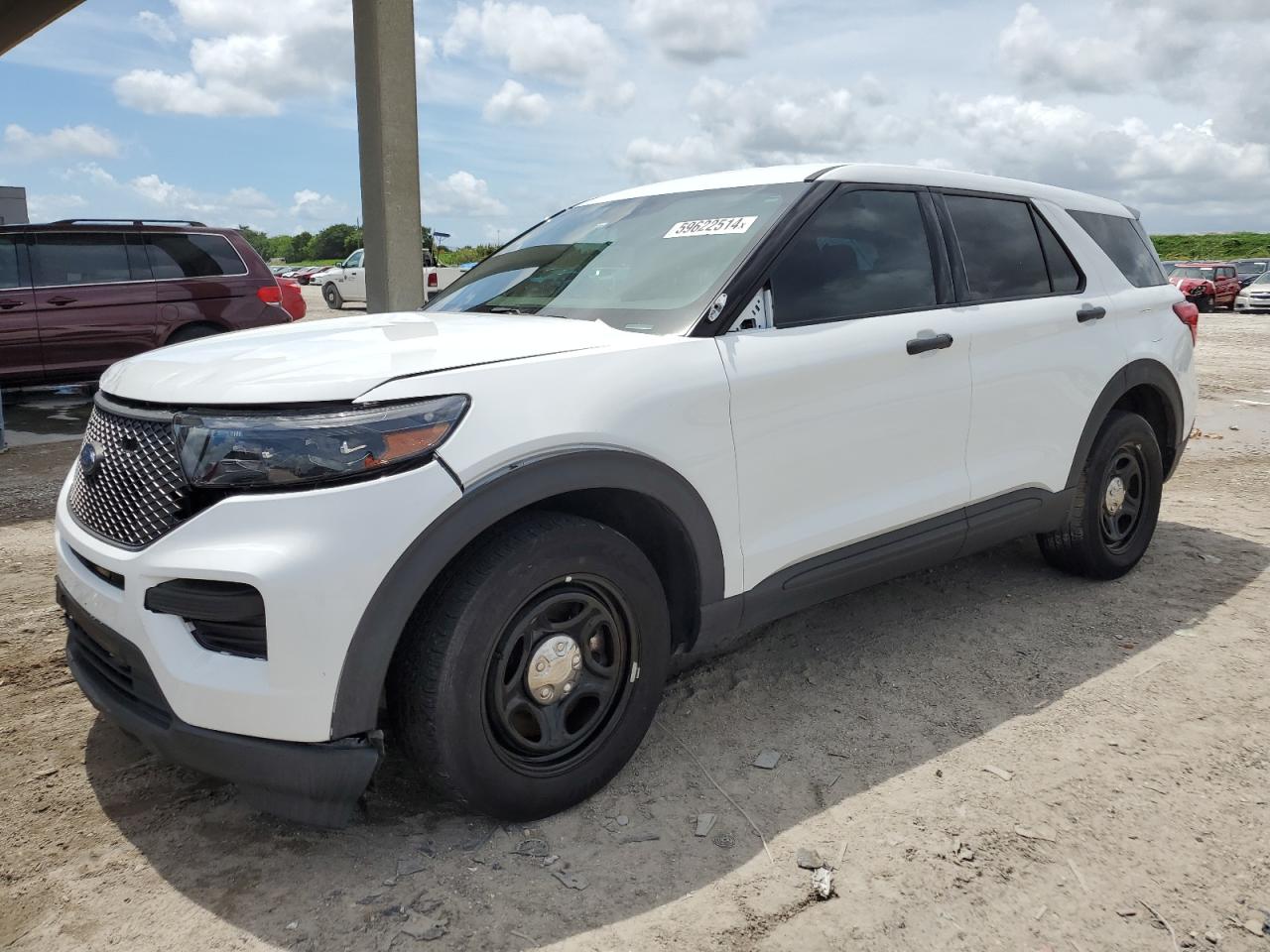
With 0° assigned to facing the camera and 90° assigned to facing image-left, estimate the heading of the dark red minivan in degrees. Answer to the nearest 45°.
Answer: approximately 90°

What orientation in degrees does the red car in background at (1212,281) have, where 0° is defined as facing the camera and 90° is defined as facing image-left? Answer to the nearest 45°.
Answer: approximately 45°

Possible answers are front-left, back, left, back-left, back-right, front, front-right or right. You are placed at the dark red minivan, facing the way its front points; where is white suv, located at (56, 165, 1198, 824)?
left

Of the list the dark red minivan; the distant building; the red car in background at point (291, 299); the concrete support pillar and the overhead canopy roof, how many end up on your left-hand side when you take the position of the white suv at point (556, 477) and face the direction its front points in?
0

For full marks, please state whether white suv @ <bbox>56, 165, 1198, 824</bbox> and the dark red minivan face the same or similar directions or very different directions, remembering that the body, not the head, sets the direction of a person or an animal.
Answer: same or similar directions

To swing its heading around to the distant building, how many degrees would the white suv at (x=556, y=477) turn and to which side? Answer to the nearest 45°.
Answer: approximately 90° to its right

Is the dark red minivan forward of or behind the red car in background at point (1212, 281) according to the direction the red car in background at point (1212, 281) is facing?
forward

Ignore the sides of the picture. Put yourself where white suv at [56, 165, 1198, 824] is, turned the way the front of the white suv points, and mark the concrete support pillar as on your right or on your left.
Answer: on your right

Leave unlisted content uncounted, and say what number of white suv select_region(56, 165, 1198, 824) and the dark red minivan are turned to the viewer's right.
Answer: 0
